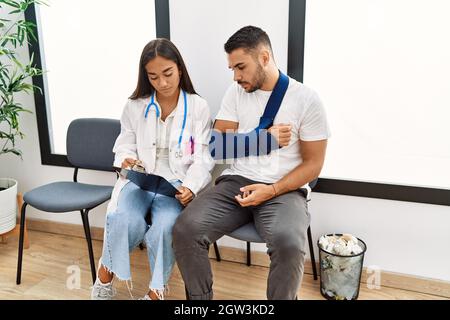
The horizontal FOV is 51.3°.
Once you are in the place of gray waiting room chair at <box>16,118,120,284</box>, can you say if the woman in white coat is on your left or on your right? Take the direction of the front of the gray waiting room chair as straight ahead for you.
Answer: on your left

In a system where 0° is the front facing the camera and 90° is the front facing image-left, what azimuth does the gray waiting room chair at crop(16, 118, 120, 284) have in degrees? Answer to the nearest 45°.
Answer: approximately 45°

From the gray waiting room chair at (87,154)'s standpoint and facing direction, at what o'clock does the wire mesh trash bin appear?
The wire mesh trash bin is roughly at 9 o'clock from the gray waiting room chair.
